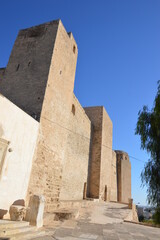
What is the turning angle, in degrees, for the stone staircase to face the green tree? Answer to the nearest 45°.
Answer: approximately 45° to its left

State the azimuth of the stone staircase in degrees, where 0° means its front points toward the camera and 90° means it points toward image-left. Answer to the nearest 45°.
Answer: approximately 315°
